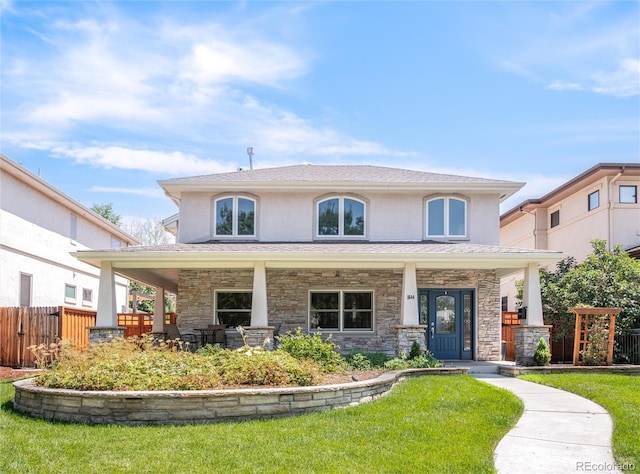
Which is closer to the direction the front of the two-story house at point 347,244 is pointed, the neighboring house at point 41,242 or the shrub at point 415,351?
the shrub

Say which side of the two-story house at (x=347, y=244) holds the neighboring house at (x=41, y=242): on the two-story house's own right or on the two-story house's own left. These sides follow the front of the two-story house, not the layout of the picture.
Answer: on the two-story house's own right

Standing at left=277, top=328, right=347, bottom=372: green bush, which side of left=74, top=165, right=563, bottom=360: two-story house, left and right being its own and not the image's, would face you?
front

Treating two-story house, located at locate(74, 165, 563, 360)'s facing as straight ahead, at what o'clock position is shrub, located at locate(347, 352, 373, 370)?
The shrub is roughly at 12 o'clock from the two-story house.

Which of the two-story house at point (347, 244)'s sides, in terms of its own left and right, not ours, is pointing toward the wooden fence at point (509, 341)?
left

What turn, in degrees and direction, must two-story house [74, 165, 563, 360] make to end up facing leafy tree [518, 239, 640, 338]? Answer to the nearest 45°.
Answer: approximately 90° to its left

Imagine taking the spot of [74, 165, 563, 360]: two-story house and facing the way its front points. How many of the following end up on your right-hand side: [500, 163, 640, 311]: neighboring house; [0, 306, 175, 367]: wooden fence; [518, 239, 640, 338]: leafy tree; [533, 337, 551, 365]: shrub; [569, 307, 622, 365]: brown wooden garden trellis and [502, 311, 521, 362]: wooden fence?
1

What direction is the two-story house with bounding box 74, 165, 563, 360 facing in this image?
toward the camera

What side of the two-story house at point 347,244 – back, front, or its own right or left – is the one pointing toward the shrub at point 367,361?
front

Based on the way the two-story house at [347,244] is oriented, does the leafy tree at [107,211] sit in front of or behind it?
behind

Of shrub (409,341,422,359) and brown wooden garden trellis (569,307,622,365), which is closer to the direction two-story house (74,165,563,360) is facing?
the shrub

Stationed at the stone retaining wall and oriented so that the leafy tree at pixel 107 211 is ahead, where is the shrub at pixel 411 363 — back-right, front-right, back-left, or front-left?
front-right
